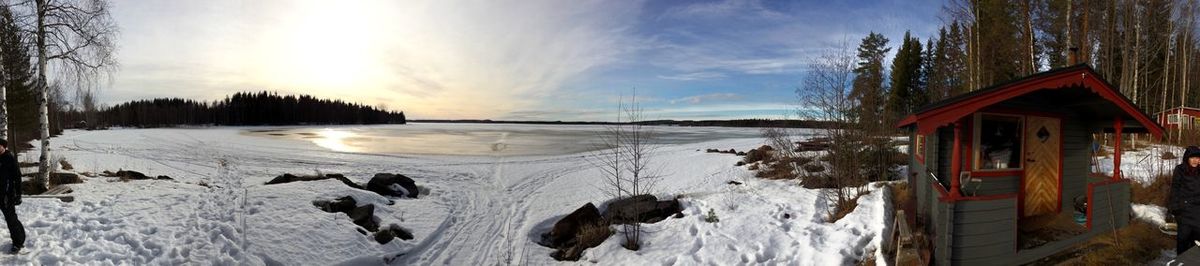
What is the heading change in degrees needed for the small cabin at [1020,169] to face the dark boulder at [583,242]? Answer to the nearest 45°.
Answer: approximately 90° to its right

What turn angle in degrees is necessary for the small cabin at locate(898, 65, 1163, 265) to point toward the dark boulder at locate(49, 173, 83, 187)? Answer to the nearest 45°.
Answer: approximately 90° to its right

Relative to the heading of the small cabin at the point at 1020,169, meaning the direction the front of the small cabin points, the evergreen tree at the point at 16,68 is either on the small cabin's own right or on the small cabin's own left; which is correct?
on the small cabin's own right

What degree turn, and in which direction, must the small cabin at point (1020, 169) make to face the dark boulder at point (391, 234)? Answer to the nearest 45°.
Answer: approximately 90° to its right

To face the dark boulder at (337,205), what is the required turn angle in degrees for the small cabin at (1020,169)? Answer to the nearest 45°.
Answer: approximately 90° to its right
